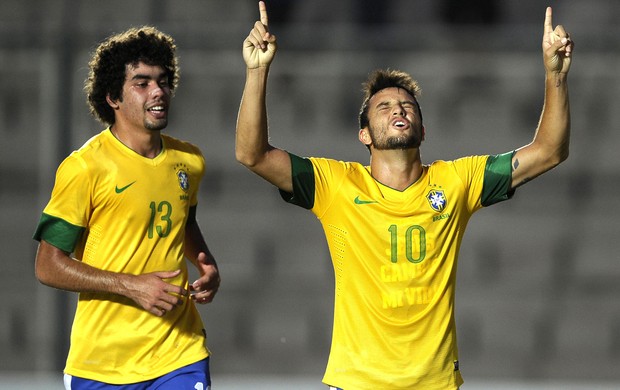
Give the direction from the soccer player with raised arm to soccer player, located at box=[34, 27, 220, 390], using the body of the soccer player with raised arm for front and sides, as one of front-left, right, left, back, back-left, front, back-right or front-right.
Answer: right

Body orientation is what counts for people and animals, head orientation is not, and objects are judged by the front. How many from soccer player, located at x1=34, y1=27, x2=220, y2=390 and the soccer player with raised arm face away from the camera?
0

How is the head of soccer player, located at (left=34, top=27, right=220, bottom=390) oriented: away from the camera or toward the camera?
toward the camera

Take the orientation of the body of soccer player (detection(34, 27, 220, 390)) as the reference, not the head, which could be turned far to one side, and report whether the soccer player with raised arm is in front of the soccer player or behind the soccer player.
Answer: in front

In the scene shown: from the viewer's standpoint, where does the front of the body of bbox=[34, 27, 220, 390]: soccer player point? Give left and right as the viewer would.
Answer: facing the viewer and to the right of the viewer

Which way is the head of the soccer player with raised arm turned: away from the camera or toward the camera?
toward the camera

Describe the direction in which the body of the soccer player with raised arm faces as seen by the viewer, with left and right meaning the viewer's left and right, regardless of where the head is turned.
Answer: facing the viewer
